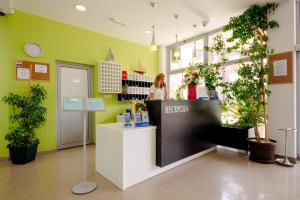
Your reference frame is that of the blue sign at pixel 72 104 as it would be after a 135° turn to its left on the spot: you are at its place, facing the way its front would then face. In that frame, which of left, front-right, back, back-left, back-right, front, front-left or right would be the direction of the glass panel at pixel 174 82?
front

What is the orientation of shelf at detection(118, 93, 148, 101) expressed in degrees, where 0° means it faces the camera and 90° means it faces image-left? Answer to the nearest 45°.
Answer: approximately 315°

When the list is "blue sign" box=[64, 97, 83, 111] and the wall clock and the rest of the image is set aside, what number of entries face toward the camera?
2

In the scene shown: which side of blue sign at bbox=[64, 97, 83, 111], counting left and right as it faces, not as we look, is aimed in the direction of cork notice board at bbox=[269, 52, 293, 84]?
left

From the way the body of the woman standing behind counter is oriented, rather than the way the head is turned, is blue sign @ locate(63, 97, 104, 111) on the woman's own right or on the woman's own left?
on the woman's own right

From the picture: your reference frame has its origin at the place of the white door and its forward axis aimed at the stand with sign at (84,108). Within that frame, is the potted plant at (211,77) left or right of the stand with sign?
left

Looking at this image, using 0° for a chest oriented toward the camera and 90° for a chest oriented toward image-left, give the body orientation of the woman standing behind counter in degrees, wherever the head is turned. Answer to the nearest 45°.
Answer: approximately 315°

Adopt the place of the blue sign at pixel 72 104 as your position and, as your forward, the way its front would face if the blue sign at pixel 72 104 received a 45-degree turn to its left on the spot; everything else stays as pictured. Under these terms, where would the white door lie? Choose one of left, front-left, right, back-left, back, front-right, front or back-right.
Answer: back-left

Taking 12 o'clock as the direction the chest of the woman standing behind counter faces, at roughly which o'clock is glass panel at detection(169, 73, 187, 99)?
The glass panel is roughly at 8 o'clock from the woman standing behind counter.

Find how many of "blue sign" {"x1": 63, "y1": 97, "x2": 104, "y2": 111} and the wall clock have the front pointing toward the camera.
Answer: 2

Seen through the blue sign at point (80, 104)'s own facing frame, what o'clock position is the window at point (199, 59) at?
The window is roughly at 8 o'clock from the blue sign.

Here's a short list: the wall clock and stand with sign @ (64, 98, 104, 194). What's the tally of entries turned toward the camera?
2

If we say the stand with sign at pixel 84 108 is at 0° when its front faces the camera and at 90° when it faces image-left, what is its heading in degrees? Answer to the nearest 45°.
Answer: approximately 0°
